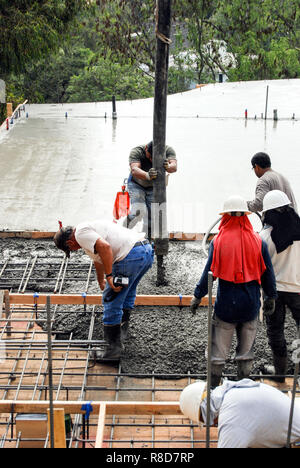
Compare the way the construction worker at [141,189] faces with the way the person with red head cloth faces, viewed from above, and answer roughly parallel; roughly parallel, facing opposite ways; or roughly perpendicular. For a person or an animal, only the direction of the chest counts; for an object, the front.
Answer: roughly parallel, facing opposite ways

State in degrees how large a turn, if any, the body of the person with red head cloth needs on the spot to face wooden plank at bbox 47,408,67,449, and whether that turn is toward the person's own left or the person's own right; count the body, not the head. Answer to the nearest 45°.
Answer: approximately 135° to the person's own left

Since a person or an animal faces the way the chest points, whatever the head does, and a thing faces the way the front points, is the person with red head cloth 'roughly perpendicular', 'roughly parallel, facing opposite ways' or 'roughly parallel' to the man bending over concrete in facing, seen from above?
roughly perpendicular

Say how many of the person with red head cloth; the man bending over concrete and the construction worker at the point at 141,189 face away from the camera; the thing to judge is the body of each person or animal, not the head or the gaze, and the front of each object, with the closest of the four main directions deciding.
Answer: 1

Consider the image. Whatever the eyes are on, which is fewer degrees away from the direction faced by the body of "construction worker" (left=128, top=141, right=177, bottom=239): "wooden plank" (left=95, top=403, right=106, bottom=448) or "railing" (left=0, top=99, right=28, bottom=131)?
the wooden plank

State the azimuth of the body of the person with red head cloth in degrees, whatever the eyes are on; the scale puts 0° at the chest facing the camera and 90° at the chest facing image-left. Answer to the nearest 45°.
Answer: approximately 180°

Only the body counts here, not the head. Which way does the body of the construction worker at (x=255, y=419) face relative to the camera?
to the viewer's left

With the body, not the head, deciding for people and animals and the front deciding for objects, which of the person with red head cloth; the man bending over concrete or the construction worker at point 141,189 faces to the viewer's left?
the man bending over concrete

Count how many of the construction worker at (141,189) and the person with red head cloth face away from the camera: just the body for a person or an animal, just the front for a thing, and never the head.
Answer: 1

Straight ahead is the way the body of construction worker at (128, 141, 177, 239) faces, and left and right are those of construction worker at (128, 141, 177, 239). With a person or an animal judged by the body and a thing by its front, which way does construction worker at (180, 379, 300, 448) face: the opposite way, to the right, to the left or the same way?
to the right

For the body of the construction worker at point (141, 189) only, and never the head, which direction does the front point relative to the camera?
toward the camera

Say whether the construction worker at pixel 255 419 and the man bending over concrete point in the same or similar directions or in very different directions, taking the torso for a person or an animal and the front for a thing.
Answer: same or similar directions

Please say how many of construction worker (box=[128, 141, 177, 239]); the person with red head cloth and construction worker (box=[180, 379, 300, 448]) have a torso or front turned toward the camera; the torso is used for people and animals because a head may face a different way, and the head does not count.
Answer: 1

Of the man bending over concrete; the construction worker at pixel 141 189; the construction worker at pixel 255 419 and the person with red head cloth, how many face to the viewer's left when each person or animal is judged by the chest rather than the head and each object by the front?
2

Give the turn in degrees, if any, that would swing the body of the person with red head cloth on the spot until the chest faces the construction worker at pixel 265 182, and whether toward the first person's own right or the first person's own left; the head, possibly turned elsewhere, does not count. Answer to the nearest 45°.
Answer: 0° — they already face them

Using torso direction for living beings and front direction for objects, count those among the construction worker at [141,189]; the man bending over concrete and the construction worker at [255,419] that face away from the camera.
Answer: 0
